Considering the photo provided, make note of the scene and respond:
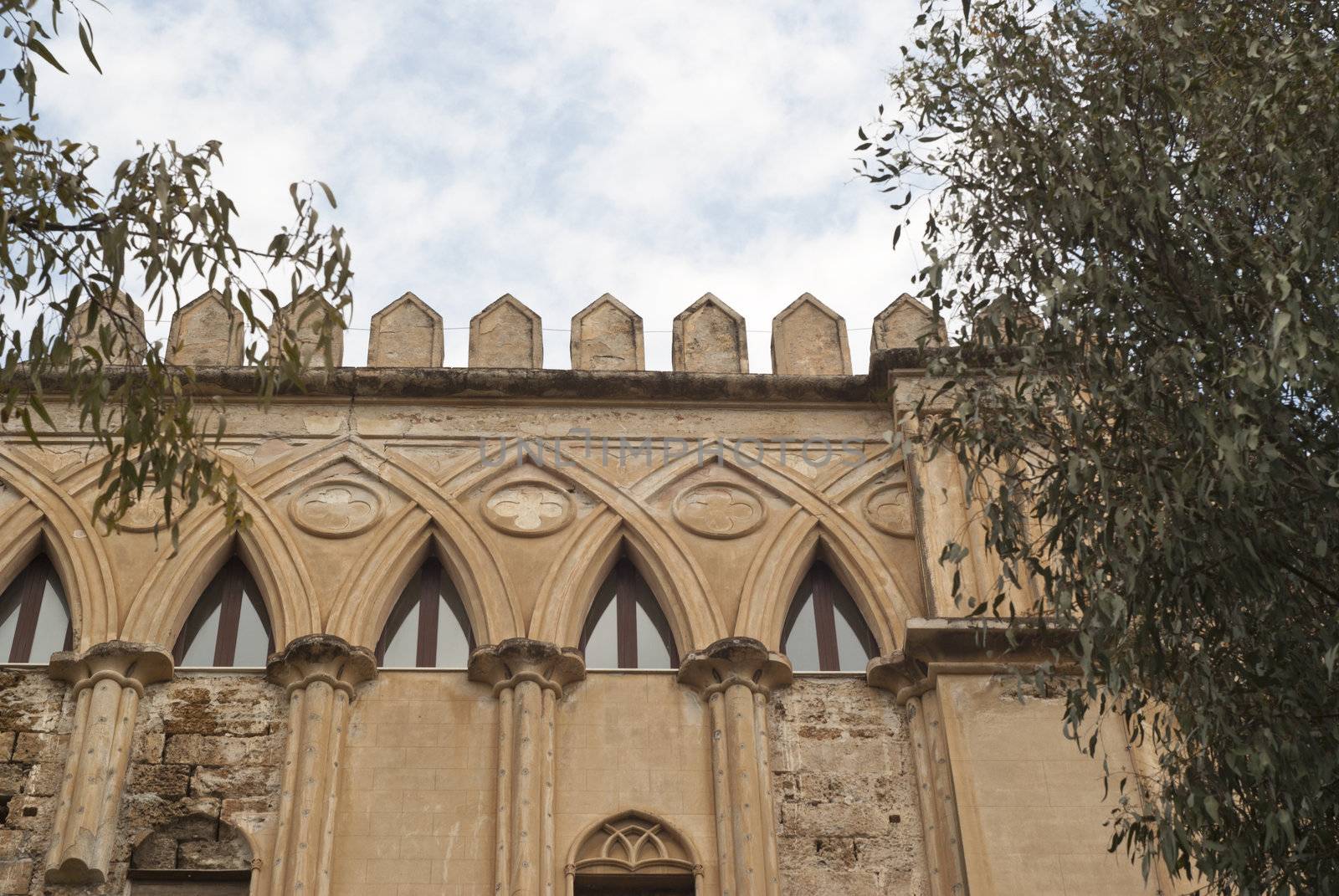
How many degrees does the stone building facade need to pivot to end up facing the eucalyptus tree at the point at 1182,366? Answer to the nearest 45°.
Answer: approximately 45° to its left

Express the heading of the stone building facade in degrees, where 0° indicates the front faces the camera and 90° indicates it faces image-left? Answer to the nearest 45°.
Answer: approximately 0°
